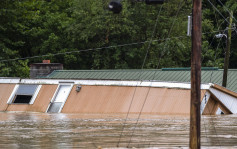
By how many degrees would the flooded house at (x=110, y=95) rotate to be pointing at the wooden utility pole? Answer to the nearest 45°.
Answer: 0° — it already faces it

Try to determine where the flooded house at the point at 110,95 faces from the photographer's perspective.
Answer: facing the viewer
